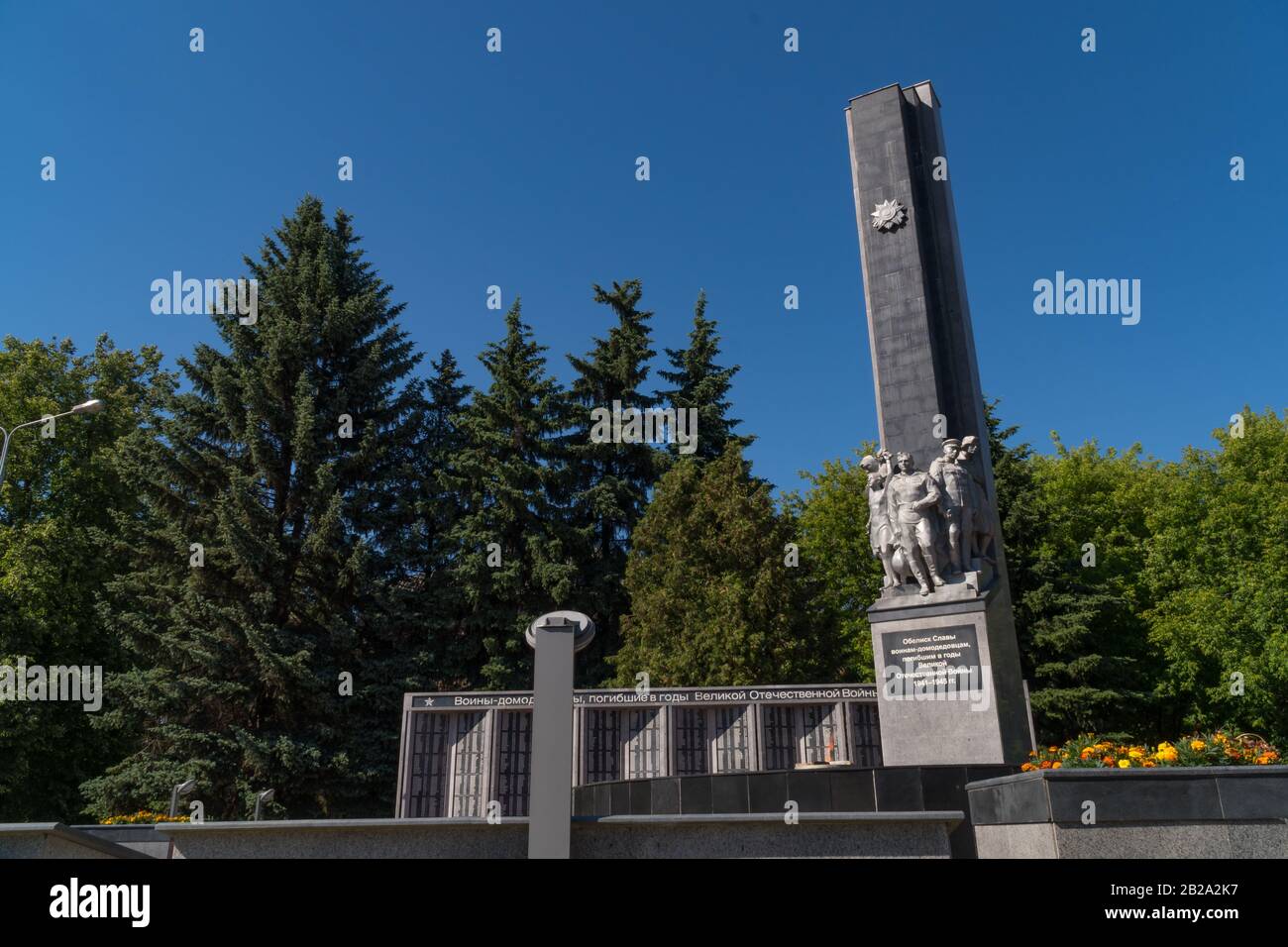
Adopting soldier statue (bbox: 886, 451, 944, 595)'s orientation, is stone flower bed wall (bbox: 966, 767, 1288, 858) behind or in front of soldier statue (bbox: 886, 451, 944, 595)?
in front

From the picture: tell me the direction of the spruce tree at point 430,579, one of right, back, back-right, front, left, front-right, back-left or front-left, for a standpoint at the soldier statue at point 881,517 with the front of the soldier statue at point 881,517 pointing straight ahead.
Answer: right

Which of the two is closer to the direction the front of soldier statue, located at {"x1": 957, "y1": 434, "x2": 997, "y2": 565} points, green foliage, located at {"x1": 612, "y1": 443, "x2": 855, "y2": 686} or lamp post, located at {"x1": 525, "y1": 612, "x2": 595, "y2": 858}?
the lamp post

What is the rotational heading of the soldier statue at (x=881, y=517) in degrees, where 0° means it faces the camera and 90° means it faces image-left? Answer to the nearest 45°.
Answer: approximately 45°

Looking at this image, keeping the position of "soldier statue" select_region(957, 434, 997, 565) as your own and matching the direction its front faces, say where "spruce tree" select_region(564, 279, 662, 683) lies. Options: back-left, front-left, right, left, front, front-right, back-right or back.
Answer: back

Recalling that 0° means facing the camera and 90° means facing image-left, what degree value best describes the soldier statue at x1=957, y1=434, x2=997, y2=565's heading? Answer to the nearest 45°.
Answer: approximately 315°

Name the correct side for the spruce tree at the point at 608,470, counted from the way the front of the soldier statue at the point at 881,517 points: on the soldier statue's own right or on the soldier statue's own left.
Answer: on the soldier statue's own right

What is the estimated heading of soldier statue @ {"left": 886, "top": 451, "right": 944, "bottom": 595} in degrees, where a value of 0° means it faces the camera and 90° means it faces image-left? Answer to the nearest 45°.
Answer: approximately 0°

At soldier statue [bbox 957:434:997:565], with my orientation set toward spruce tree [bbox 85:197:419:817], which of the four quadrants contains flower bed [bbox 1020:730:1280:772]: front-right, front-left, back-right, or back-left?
back-left

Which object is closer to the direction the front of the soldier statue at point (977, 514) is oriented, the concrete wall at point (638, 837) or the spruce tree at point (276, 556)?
the concrete wall
